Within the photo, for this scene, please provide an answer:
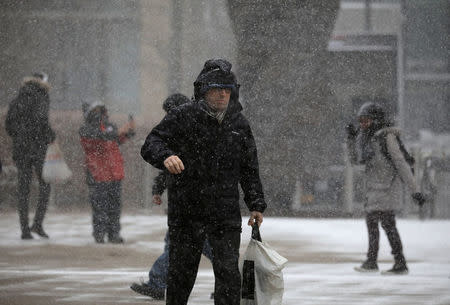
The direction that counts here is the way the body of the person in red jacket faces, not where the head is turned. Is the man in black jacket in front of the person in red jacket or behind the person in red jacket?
in front

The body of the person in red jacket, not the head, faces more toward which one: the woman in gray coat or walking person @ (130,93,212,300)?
the woman in gray coat

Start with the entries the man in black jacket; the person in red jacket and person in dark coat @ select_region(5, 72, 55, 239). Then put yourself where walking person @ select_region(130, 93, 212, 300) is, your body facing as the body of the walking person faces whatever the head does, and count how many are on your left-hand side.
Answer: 1

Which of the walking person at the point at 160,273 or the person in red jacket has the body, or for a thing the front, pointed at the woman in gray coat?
the person in red jacket

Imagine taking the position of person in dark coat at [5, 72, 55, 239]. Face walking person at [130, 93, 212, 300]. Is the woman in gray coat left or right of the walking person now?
left

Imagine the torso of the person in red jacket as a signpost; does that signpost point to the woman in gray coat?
yes

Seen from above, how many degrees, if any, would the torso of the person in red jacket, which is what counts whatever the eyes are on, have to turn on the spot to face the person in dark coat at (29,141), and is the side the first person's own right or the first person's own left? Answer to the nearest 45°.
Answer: approximately 135° to the first person's own right

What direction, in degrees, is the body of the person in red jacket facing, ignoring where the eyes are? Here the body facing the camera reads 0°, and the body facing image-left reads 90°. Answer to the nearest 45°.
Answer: approximately 315°

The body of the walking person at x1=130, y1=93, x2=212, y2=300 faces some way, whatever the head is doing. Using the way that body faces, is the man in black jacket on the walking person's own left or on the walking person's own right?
on the walking person's own left
